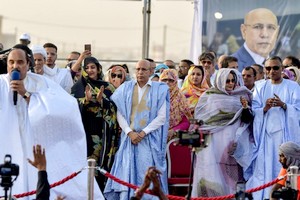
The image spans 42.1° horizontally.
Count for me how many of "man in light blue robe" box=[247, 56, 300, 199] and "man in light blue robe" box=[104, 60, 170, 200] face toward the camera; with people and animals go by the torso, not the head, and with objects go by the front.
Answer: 2

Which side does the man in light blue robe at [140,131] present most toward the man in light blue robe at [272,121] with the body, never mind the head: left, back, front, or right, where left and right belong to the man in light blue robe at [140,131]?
left

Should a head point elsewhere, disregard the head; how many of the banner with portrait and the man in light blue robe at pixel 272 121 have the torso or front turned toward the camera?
2

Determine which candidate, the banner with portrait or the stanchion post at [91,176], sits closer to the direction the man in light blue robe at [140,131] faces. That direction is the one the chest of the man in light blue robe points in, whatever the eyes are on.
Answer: the stanchion post

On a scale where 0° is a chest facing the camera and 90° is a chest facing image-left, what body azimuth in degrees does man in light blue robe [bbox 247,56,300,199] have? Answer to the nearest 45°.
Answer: approximately 0°

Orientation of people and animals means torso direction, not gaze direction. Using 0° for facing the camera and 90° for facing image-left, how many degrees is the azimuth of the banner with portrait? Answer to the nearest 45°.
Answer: approximately 0°
